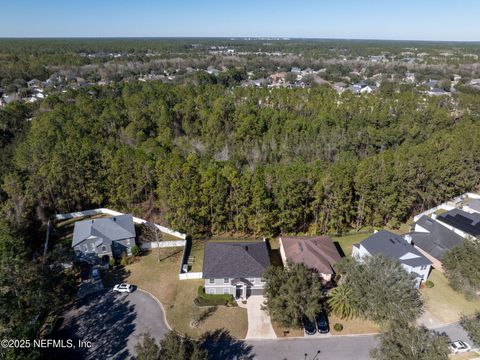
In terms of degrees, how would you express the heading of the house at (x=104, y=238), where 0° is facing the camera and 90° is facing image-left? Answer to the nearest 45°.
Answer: approximately 0°

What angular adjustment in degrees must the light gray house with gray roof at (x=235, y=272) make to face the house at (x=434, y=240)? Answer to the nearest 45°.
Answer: approximately 90° to its left

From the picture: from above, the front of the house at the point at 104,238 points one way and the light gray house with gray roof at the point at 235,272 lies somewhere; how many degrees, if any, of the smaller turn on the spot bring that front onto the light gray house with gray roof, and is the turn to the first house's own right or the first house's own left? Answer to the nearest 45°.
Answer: approximately 45° to the first house's own left

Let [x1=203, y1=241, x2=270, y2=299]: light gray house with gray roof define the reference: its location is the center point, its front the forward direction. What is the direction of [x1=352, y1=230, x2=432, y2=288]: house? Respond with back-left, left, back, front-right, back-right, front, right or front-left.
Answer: left

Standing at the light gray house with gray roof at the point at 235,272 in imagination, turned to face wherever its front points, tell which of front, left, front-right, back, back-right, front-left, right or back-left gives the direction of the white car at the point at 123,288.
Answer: right

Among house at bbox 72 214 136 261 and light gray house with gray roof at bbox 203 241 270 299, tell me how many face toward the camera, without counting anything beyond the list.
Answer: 2

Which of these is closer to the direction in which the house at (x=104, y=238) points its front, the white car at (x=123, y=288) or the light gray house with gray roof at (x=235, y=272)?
the white car

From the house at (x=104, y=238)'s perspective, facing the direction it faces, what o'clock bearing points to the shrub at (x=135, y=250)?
The shrub is roughly at 10 o'clock from the house.

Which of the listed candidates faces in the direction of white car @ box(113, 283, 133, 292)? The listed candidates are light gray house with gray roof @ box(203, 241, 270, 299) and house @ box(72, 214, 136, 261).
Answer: the house

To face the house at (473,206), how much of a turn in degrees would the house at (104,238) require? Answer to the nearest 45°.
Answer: approximately 90° to its left

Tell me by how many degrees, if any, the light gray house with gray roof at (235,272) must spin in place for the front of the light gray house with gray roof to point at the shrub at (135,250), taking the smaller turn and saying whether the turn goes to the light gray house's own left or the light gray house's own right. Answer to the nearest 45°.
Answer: approximately 135° to the light gray house's own right

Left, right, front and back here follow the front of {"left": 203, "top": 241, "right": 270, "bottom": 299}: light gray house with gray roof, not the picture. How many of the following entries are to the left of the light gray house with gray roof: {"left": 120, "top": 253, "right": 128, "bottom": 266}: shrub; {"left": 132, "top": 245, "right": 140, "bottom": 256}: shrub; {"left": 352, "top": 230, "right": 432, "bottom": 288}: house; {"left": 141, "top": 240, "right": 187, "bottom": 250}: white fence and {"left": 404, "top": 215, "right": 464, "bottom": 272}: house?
2
